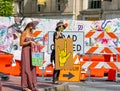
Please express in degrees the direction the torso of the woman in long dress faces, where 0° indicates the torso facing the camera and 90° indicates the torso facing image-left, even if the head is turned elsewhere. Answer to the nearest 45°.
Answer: approximately 315°

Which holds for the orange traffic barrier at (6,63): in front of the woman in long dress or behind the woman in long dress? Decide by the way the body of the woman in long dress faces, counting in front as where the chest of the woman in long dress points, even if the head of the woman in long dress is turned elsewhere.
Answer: behind
